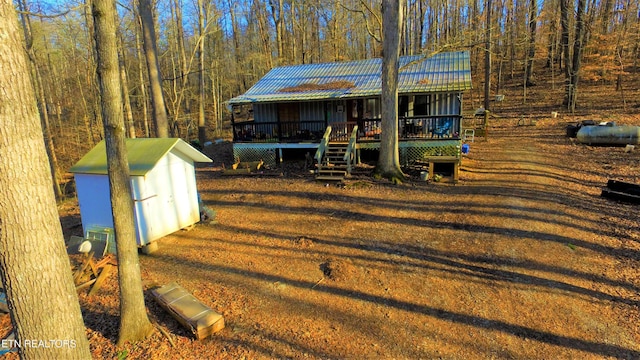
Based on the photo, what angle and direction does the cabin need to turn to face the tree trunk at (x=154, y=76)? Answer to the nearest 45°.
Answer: approximately 90° to its right

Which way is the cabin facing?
toward the camera

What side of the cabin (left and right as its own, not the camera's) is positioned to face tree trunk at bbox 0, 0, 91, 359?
front

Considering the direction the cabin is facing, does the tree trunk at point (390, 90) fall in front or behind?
in front

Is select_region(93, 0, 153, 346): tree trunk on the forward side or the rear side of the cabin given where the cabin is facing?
on the forward side

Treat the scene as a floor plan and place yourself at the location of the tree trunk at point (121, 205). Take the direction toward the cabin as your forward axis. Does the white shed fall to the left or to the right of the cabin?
left

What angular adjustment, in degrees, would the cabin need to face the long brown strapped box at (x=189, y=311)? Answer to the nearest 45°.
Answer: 0° — it already faces it

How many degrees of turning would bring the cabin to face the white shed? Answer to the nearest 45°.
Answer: approximately 45° to its right

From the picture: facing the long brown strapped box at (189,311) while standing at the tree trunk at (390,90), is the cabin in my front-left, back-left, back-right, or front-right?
back-right
